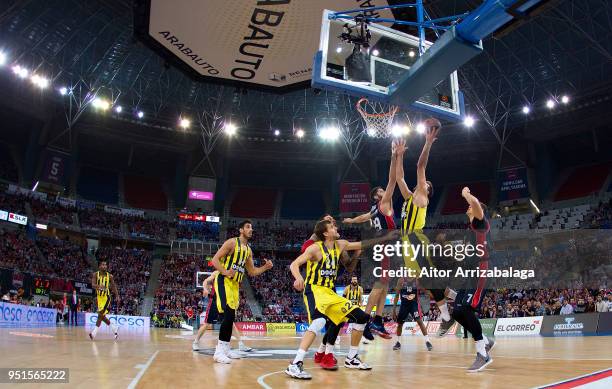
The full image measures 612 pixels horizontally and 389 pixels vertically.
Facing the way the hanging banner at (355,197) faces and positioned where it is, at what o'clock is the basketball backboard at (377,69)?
The basketball backboard is roughly at 12 o'clock from the hanging banner.

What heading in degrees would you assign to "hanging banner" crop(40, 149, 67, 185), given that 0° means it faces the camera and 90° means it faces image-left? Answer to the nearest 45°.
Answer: approximately 315°
